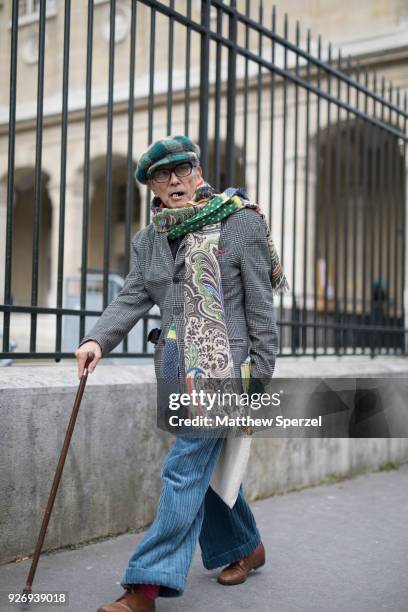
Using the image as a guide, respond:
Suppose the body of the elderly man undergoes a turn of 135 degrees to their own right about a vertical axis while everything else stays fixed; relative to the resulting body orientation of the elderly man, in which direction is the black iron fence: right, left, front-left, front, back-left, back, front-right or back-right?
front

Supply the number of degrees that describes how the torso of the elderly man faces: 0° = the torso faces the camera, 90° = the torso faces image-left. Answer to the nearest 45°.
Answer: approximately 45°
